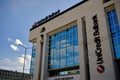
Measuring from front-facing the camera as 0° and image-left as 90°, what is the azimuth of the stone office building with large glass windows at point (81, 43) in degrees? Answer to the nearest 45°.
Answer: approximately 45°

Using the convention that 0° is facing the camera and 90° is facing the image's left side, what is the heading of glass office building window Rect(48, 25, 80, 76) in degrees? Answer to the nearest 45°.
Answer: approximately 45°
